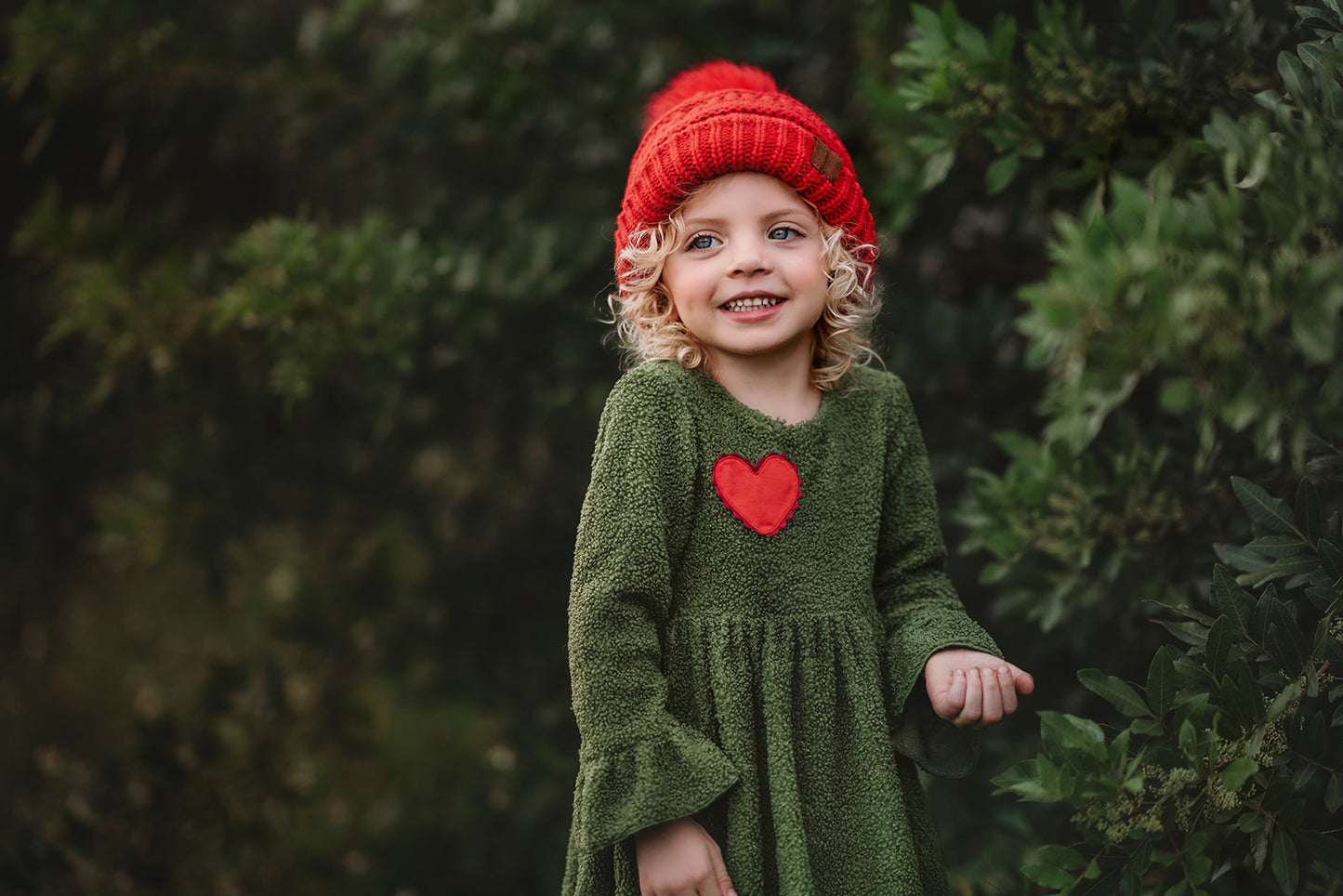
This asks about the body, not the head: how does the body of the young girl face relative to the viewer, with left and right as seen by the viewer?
facing the viewer

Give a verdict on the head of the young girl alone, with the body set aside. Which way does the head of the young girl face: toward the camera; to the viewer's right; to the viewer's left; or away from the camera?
toward the camera
